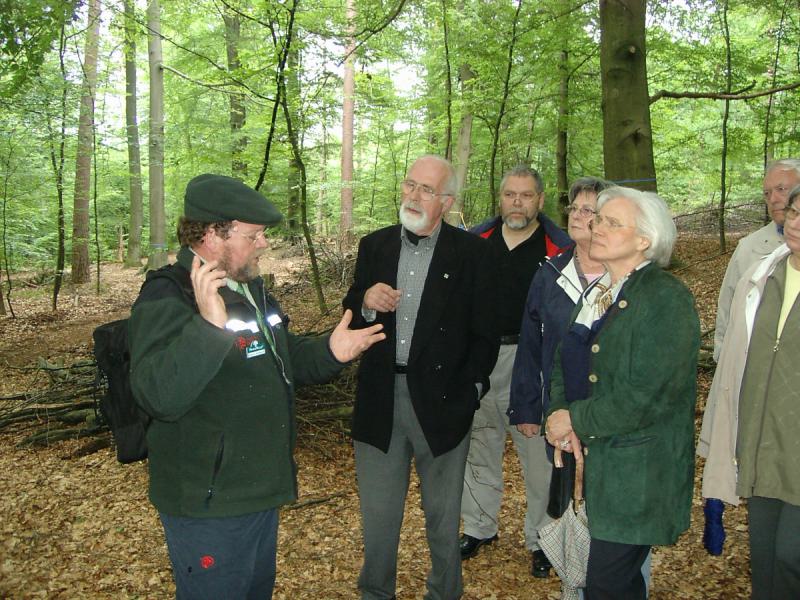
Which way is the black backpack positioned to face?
to the viewer's left

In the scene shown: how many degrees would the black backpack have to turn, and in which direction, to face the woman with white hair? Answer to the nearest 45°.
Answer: approximately 180°

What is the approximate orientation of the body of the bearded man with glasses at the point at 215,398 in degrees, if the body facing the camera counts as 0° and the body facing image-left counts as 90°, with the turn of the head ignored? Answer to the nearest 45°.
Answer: approximately 315°

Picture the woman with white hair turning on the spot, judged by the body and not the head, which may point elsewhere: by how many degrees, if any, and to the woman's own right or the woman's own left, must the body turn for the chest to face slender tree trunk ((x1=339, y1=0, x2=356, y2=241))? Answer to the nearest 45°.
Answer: approximately 90° to the woman's own right

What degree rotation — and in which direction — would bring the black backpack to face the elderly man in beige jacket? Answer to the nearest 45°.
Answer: approximately 180°

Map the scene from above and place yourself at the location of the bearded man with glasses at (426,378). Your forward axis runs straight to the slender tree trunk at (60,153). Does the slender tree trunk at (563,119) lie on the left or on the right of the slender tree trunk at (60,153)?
right

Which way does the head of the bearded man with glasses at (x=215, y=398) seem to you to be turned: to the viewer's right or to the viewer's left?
to the viewer's right

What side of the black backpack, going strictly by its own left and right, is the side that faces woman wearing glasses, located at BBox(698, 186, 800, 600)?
back

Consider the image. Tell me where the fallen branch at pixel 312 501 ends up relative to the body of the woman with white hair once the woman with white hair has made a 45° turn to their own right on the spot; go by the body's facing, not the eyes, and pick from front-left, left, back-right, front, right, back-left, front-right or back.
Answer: front-right

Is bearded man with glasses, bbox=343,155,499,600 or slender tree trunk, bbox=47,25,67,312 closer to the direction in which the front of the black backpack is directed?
the slender tree trunk

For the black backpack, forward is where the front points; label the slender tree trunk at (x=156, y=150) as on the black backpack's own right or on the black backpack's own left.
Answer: on the black backpack's own right
